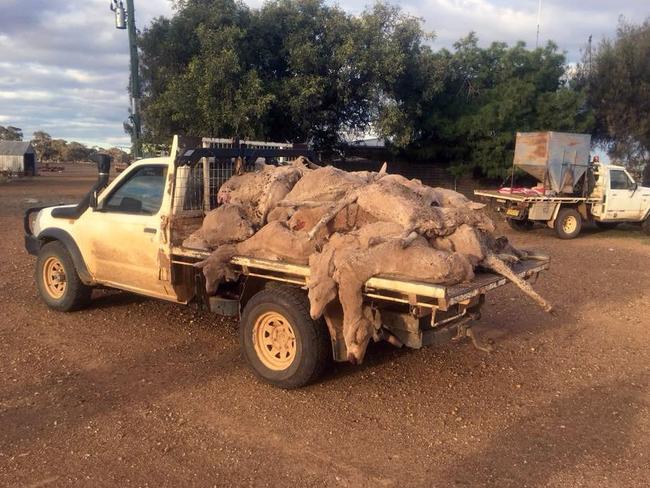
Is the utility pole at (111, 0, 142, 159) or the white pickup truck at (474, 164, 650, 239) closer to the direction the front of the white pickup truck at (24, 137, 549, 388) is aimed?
the utility pole

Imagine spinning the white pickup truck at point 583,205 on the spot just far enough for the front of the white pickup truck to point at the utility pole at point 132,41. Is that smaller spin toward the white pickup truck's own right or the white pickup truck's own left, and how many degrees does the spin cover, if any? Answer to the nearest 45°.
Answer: approximately 180°

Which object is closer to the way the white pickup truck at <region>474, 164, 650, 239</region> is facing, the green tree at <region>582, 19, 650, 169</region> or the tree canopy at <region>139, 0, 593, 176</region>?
the green tree

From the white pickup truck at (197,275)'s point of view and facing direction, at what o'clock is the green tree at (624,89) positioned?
The green tree is roughly at 3 o'clock from the white pickup truck.

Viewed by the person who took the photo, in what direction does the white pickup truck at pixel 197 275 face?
facing away from the viewer and to the left of the viewer

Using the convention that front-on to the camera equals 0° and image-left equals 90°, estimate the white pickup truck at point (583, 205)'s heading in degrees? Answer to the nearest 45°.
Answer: approximately 225°

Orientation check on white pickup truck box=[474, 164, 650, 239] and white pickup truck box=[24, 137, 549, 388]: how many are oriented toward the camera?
0

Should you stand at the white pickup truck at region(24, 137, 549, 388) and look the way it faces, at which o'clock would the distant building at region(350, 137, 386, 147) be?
The distant building is roughly at 2 o'clock from the white pickup truck.

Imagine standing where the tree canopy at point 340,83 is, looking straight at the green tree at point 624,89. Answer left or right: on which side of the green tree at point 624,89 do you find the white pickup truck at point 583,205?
right

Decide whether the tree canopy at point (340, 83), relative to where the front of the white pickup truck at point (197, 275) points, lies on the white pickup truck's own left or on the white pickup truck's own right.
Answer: on the white pickup truck's own right

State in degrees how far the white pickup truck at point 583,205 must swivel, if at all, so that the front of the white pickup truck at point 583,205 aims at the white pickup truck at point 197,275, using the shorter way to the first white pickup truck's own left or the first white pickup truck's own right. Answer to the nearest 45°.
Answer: approximately 135° to the first white pickup truck's own right

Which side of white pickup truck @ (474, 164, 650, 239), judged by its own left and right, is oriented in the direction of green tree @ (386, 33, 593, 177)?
left

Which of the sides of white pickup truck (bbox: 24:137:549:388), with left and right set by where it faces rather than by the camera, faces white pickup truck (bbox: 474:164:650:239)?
right
